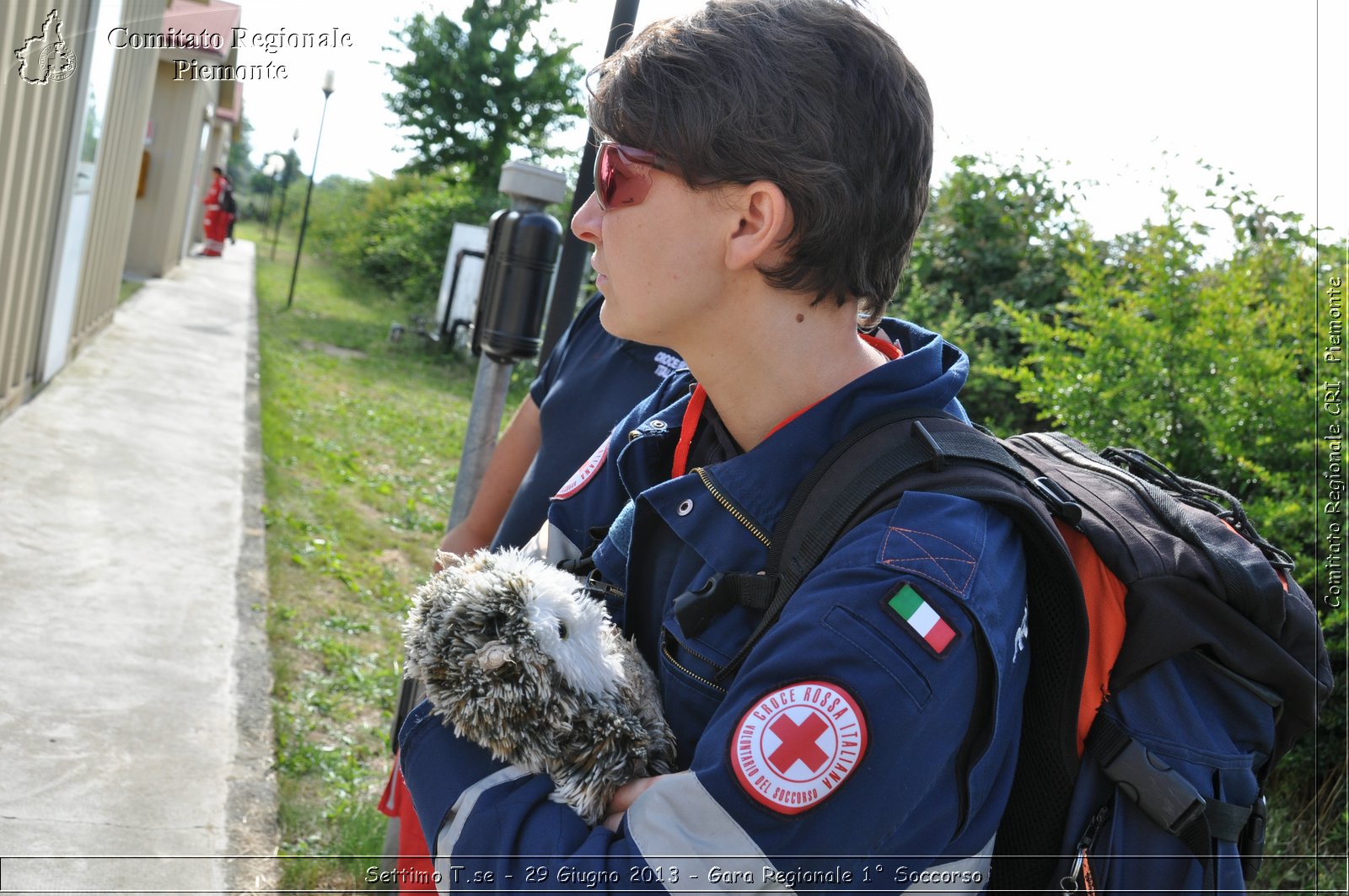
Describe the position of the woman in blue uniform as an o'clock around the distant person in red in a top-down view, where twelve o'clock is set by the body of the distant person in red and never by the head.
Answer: The woman in blue uniform is roughly at 9 o'clock from the distant person in red.

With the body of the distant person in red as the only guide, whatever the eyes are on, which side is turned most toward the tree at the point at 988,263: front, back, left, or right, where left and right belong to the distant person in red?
left

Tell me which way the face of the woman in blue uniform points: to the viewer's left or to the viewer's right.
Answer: to the viewer's left

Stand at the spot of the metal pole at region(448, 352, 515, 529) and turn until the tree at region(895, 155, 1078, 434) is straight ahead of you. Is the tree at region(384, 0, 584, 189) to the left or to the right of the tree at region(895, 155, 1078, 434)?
left

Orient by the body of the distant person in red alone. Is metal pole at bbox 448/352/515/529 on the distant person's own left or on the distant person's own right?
on the distant person's own left

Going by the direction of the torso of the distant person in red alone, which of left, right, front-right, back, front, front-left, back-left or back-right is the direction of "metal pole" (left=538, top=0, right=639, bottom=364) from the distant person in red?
left

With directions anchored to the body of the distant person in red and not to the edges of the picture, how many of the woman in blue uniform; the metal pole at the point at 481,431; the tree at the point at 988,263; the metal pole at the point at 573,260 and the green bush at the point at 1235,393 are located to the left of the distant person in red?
5

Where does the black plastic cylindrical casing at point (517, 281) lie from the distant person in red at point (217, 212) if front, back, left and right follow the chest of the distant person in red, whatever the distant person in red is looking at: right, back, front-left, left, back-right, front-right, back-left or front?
left

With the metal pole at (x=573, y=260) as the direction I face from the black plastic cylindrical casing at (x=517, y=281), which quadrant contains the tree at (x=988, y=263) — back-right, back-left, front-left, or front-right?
front-right

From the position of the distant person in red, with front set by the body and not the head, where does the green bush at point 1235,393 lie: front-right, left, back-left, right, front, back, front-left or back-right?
left

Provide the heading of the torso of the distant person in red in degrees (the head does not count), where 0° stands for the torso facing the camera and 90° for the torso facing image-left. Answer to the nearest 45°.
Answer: approximately 90°
